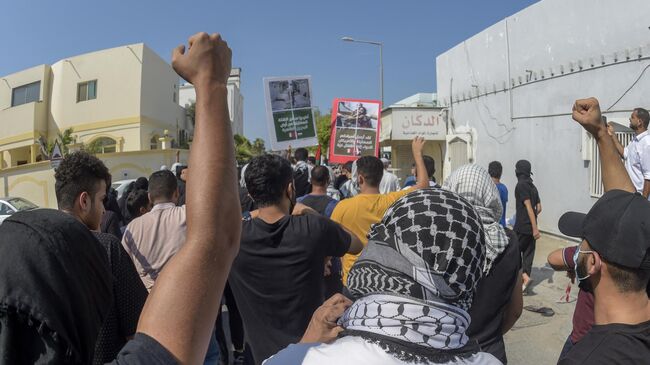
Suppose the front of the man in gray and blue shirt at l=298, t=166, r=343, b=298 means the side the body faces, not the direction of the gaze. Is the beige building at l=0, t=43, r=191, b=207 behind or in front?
in front

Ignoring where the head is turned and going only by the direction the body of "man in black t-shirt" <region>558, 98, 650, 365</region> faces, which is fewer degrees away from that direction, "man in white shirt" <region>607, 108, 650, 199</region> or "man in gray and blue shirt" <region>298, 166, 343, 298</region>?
the man in gray and blue shirt

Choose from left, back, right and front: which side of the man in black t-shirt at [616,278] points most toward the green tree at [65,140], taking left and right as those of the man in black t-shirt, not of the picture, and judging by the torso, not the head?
front

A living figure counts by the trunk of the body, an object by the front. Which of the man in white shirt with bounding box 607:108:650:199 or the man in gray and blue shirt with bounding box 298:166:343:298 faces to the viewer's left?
the man in white shirt

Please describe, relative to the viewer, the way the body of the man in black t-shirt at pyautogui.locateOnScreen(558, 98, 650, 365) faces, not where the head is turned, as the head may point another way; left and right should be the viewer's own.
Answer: facing away from the viewer and to the left of the viewer

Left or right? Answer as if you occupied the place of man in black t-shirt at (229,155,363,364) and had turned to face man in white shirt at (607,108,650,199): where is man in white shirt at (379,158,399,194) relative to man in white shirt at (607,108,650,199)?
left

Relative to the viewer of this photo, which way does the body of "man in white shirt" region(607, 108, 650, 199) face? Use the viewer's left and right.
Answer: facing to the left of the viewer

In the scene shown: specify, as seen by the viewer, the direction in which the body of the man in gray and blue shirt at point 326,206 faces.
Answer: away from the camera

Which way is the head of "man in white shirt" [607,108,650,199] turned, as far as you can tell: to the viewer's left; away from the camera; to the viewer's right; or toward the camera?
to the viewer's left
